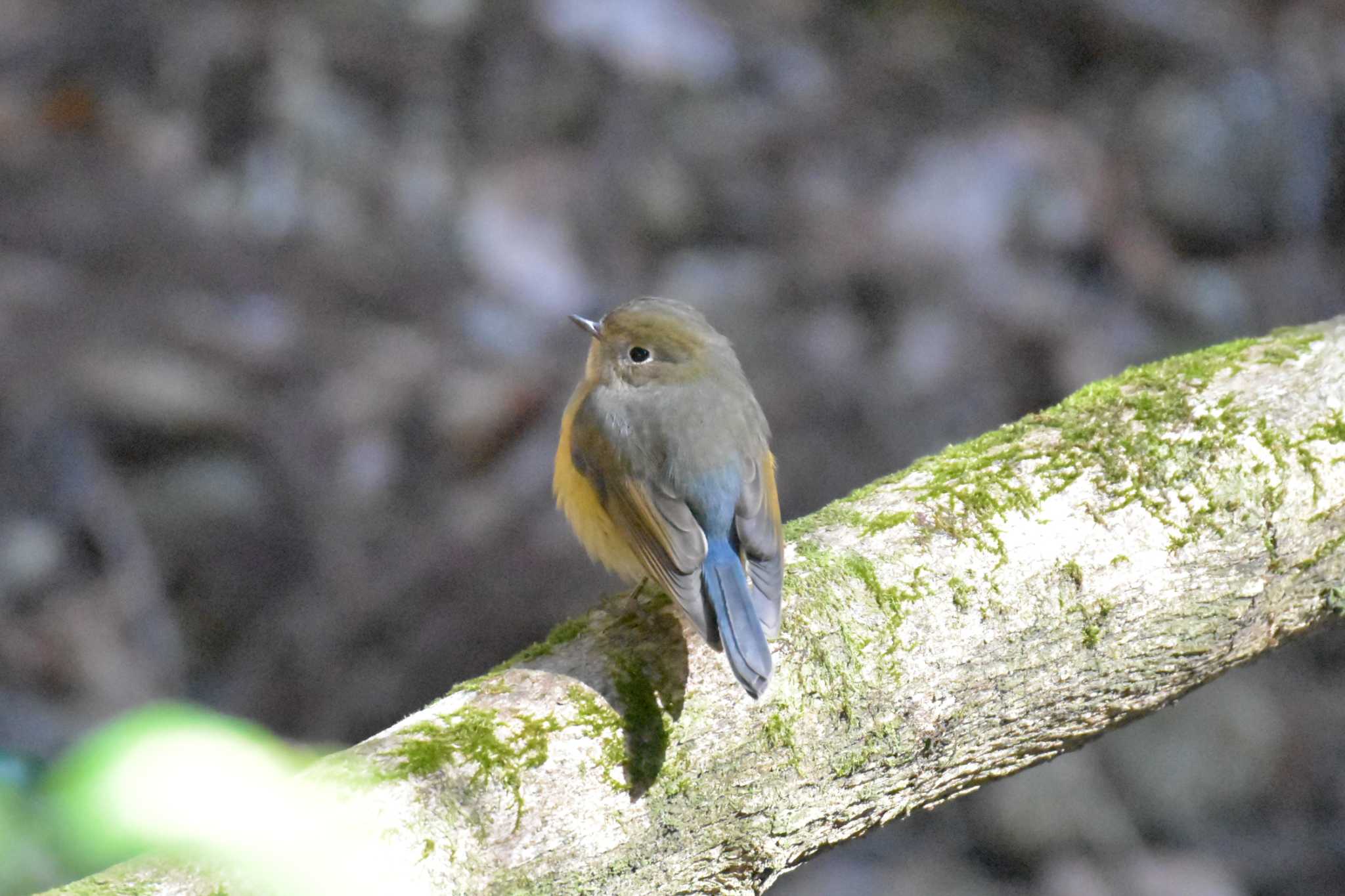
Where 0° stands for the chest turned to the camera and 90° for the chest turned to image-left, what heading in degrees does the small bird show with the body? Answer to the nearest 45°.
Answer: approximately 135°
